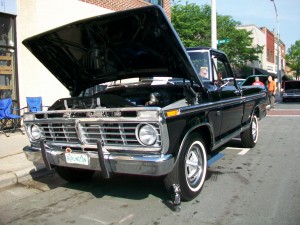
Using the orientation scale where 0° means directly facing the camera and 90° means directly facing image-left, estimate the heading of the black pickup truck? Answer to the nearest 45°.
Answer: approximately 45°

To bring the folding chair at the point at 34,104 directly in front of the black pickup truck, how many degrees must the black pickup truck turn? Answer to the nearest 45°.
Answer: approximately 90° to its right

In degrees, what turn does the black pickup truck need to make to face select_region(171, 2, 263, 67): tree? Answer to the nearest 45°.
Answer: approximately 135° to its right

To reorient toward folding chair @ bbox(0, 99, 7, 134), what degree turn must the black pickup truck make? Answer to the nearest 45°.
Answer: approximately 90° to its right

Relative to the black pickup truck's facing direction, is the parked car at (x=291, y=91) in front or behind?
behind

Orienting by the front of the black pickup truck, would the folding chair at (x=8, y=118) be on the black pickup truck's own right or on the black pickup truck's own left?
on the black pickup truck's own right
